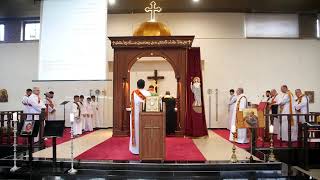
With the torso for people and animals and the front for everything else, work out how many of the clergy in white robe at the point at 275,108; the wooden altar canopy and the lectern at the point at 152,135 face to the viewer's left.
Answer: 1

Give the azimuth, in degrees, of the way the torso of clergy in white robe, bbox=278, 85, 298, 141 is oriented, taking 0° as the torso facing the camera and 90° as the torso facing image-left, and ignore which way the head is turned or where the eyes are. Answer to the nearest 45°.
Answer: approximately 90°

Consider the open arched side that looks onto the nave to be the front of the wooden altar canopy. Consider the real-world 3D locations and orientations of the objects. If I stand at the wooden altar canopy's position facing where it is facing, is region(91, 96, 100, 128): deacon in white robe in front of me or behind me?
behind

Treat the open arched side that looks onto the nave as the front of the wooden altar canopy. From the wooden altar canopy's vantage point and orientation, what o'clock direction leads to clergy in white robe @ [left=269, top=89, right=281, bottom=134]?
The clergy in white robe is roughly at 9 o'clock from the wooden altar canopy.

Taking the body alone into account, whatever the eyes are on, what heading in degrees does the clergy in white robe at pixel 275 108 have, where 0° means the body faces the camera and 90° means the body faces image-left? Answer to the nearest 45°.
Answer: approximately 90°

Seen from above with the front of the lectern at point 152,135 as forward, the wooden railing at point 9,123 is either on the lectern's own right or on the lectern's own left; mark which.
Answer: on the lectern's own right

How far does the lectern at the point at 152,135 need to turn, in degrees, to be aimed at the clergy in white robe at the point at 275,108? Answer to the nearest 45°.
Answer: approximately 135° to its left

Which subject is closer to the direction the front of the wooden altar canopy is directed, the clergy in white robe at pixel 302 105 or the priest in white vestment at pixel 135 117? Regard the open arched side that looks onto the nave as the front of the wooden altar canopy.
the priest in white vestment

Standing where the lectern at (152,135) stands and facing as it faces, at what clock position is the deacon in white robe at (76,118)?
The deacon in white robe is roughly at 5 o'clock from the lectern.
